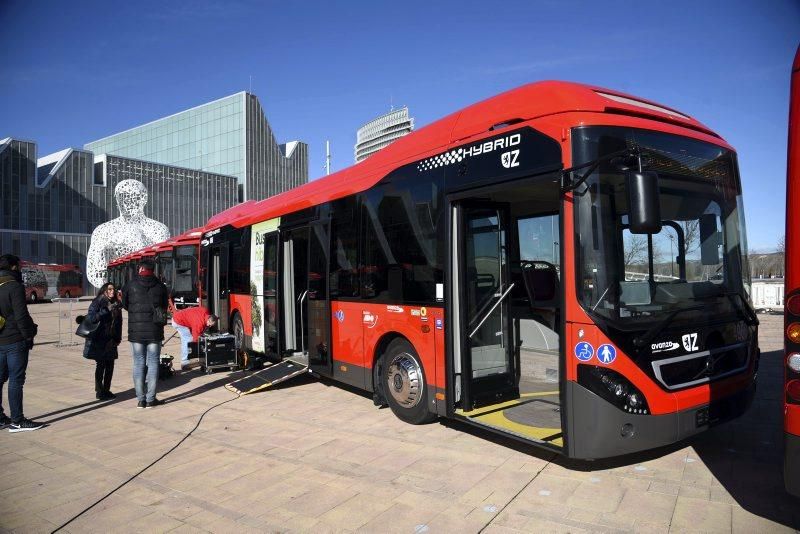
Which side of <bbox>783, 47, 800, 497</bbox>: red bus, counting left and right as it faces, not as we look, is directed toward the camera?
back

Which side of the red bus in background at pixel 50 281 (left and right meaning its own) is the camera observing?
right

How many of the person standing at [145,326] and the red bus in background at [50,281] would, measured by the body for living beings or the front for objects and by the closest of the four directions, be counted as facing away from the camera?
1

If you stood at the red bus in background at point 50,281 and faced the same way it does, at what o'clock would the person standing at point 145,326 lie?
The person standing is roughly at 3 o'clock from the red bus in background.

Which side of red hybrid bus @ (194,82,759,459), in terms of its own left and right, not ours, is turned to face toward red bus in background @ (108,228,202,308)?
back

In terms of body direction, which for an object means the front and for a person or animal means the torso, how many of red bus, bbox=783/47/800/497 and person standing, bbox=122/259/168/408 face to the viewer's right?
0

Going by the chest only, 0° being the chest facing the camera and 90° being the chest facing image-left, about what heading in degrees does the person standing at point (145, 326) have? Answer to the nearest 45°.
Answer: approximately 180°

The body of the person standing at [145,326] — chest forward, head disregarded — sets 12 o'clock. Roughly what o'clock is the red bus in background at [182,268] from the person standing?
The red bus in background is roughly at 12 o'clock from the person standing.

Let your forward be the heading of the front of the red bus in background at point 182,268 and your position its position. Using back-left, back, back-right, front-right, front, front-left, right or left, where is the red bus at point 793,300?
front-right

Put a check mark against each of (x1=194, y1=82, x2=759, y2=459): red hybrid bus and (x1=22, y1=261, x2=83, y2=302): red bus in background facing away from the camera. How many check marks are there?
0

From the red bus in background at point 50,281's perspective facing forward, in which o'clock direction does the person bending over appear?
The person bending over is roughly at 3 o'clock from the red bus in background.

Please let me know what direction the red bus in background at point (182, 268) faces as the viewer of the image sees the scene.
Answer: facing the viewer and to the right of the viewer

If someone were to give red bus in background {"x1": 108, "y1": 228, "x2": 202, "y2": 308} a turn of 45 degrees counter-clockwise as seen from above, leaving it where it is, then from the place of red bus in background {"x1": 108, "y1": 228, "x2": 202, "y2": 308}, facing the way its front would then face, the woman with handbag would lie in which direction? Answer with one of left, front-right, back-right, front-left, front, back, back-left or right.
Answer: right
